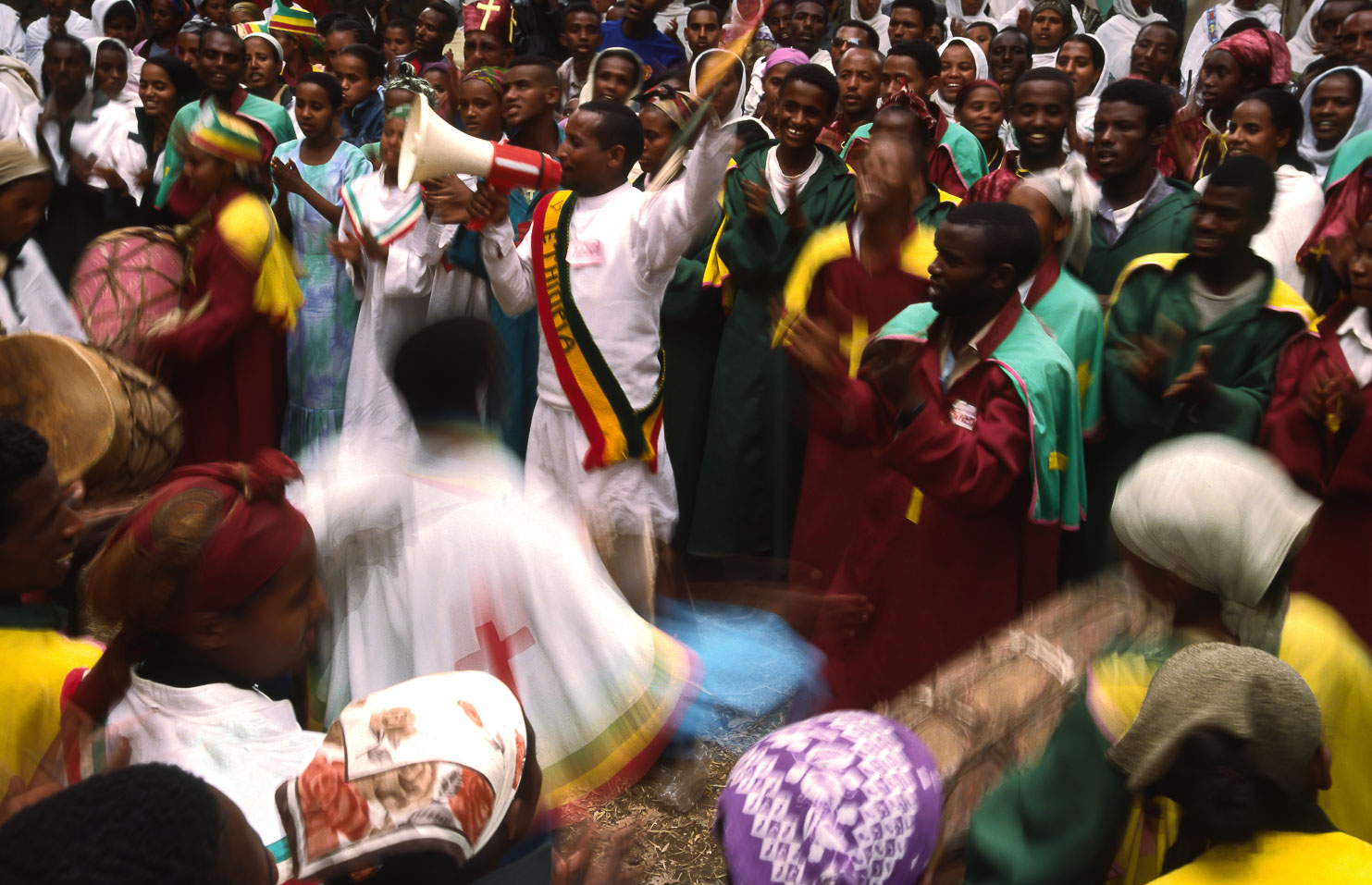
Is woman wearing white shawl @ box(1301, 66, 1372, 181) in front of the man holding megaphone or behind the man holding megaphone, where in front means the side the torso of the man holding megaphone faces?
behind

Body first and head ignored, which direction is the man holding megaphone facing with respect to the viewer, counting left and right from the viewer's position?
facing the viewer and to the left of the viewer

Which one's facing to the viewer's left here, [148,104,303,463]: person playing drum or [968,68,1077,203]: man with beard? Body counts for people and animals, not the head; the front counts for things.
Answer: the person playing drum

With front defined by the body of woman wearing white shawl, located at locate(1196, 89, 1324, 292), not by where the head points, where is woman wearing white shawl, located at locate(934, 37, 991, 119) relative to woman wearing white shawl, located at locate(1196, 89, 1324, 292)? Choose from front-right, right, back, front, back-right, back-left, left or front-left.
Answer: right

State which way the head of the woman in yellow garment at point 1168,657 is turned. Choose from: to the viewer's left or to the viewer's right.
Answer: to the viewer's left

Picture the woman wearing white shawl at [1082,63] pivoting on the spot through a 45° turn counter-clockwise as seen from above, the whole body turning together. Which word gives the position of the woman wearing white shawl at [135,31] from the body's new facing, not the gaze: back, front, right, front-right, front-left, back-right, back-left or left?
right

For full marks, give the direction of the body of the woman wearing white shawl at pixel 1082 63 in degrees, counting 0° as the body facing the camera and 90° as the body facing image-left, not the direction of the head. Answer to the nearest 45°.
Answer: approximately 45°

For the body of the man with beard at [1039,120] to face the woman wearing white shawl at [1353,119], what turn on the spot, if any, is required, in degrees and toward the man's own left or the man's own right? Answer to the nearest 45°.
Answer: approximately 135° to the man's own left

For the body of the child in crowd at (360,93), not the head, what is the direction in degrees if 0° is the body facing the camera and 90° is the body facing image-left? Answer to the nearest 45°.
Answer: approximately 45°

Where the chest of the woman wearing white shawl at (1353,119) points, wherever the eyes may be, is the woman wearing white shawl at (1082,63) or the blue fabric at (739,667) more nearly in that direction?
the blue fabric

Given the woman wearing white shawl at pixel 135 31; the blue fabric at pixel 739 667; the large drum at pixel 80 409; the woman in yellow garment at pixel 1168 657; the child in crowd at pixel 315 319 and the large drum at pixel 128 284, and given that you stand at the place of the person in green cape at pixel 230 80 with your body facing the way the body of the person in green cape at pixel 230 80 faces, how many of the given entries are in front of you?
5

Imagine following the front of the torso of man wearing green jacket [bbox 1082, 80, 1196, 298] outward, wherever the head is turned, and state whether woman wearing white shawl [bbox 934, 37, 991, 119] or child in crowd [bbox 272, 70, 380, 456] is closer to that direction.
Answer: the child in crowd

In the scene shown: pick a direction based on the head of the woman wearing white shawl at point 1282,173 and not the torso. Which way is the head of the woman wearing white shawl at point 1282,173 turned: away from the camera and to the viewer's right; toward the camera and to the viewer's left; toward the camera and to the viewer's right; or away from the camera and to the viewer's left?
toward the camera and to the viewer's left

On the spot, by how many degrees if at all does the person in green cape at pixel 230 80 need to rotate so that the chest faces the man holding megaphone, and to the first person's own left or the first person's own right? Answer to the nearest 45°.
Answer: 0° — they already face them

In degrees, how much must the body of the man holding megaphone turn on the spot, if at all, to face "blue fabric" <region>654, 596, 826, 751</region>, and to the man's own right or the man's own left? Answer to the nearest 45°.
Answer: approximately 45° to the man's own left

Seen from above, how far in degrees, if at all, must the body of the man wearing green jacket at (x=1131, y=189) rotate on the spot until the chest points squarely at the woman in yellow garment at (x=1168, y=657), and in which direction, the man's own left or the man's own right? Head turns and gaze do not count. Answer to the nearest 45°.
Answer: approximately 45° to the man's own left

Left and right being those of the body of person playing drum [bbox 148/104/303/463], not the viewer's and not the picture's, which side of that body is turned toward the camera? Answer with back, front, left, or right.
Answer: left

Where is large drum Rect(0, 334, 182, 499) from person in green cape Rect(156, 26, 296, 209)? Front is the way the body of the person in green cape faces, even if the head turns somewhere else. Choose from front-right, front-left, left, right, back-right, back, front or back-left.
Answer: front
